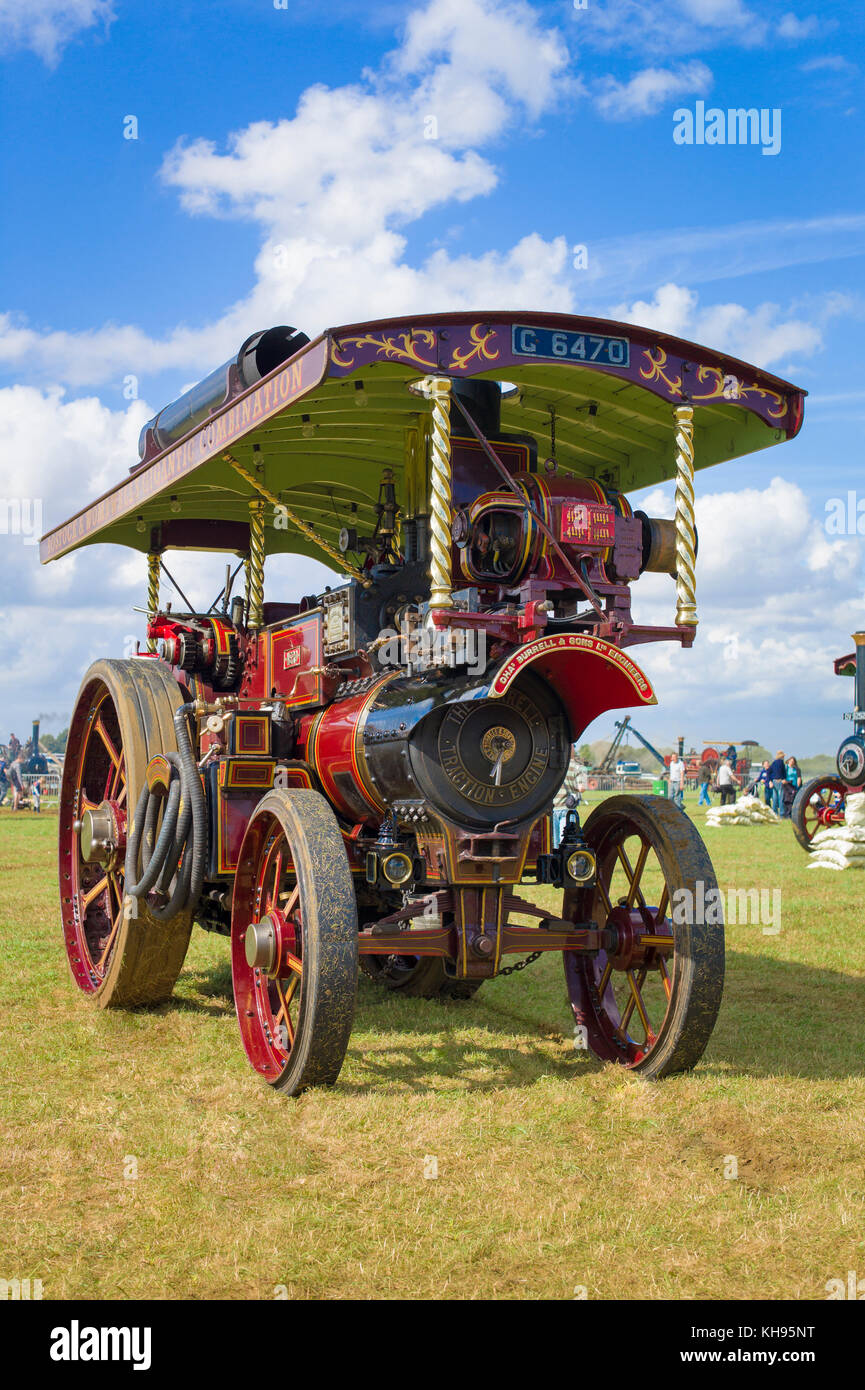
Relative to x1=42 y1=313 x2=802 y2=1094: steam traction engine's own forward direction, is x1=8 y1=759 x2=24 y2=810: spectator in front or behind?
behind

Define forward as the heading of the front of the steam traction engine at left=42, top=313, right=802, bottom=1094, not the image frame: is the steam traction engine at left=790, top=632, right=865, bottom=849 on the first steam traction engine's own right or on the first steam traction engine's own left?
on the first steam traction engine's own left

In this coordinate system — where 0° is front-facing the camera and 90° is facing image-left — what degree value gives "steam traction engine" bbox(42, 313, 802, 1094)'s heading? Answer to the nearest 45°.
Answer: approximately 315°

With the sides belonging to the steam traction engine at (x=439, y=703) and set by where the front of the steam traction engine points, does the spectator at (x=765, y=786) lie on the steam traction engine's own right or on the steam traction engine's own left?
on the steam traction engine's own left

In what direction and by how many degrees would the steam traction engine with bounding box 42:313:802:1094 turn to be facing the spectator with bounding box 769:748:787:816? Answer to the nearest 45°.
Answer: approximately 135° to its left
